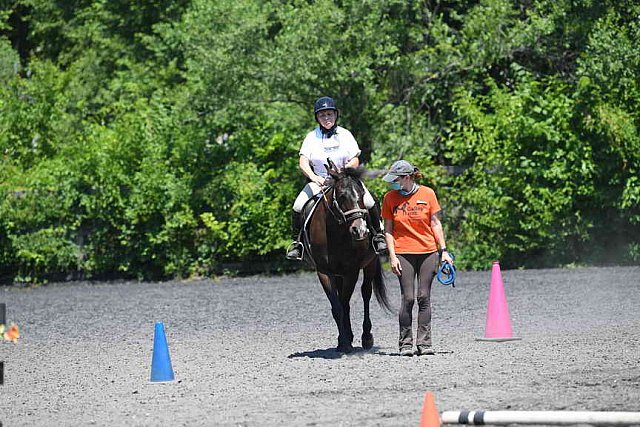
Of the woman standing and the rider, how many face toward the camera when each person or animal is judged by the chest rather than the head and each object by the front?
2

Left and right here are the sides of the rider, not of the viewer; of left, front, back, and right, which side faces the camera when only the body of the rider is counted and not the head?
front

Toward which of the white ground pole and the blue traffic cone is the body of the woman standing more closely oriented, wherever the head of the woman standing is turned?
the white ground pole

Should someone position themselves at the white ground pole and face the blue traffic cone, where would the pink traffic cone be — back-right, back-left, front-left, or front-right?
front-right

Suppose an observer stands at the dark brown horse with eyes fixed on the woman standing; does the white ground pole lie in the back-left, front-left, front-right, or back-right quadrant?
front-right

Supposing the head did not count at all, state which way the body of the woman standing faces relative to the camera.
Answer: toward the camera

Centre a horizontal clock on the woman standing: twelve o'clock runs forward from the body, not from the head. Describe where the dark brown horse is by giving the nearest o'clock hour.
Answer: The dark brown horse is roughly at 4 o'clock from the woman standing.

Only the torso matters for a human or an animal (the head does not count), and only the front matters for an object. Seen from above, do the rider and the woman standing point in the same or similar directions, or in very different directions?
same or similar directions

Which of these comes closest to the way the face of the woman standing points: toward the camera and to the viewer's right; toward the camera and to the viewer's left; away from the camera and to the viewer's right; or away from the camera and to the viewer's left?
toward the camera and to the viewer's left

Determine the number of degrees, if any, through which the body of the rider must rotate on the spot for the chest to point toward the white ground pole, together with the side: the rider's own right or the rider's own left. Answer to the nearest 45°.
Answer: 0° — they already face it

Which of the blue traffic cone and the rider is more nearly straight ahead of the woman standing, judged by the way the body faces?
the blue traffic cone

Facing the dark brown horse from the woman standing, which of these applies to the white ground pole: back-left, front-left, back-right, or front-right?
back-left

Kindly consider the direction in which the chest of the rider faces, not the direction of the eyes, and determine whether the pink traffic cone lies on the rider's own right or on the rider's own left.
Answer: on the rider's own left

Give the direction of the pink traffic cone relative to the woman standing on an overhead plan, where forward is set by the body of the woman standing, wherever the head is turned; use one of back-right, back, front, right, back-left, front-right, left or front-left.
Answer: back-left

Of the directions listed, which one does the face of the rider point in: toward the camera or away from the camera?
toward the camera
